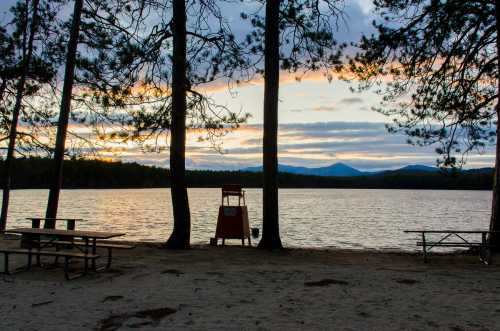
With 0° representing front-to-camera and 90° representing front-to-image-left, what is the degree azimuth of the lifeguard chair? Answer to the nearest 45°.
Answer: approximately 180°

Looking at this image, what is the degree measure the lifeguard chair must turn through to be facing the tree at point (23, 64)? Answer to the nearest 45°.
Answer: approximately 90° to its left
